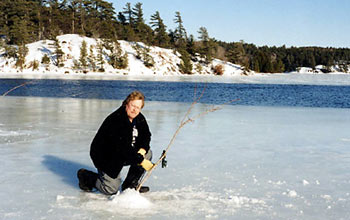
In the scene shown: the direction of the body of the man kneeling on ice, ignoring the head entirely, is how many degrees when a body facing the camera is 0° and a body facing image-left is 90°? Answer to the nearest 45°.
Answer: approximately 315°
